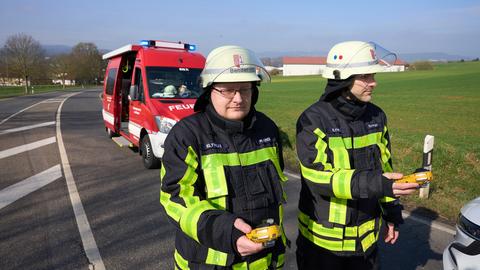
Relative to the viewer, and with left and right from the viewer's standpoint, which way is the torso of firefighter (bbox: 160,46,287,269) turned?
facing the viewer and to the right of the viewer

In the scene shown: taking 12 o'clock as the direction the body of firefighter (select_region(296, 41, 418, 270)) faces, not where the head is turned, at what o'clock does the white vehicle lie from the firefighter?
The white vehicle is roughly at 10 o'clock from the firefighter.

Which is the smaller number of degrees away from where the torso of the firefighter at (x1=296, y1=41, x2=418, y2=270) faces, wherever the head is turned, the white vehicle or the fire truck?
the white vehicle

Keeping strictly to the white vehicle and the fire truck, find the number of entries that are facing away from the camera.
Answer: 0

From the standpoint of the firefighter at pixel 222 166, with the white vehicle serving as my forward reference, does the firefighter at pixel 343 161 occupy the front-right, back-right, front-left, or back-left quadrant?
front-left

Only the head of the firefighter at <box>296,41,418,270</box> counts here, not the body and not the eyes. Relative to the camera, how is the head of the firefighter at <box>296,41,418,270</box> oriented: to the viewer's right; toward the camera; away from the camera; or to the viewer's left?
to the viewer's right

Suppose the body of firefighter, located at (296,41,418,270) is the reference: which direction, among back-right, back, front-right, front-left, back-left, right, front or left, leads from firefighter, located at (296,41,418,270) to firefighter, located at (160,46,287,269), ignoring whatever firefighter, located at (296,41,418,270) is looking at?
right

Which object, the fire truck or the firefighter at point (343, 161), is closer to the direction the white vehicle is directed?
the firefighter

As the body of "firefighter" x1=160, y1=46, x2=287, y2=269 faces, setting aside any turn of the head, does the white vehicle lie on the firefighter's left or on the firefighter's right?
on the firefighter's left
